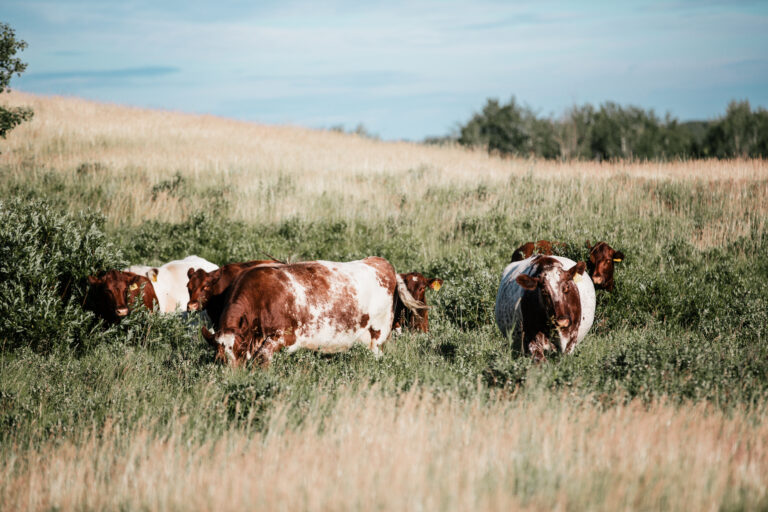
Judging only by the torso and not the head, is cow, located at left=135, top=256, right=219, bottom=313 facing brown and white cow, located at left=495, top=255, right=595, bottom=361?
no

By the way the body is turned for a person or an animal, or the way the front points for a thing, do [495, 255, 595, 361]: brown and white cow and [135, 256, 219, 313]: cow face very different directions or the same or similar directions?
same or similar directions

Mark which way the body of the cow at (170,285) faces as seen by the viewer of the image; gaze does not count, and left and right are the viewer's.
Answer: facing the viewer and to the left of the viewer

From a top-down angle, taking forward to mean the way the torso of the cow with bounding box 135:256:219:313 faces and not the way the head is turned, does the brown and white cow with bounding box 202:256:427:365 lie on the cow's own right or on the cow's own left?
on the cow's own left

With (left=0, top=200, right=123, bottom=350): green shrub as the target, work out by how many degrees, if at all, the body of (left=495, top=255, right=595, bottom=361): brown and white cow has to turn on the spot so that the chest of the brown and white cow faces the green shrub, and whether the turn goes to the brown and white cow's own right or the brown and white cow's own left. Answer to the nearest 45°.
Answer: approximately 90° to the brown and white cow's own right

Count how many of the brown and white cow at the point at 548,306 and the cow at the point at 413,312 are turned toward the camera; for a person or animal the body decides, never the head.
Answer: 2

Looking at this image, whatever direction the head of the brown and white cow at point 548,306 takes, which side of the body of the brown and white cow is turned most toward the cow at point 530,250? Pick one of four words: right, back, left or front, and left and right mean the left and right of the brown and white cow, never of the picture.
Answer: back

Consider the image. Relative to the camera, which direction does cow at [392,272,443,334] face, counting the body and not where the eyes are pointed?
toward the camera

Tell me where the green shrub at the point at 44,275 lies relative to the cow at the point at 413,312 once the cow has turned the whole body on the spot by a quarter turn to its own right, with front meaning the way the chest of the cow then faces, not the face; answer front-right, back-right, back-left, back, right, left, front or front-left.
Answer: front

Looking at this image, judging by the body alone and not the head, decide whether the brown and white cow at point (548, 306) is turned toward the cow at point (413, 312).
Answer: no

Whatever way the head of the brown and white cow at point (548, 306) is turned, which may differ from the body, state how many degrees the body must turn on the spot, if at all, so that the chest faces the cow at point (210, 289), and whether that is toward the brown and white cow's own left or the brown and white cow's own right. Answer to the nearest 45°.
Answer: approximately 90° to the brown and white cow's own right

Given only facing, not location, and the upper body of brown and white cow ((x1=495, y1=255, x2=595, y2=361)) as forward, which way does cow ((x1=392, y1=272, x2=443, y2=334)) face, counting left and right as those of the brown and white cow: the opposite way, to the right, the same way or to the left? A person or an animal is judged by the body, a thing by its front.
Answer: the same way

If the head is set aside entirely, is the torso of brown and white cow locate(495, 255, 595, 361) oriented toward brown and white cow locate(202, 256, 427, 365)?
no
